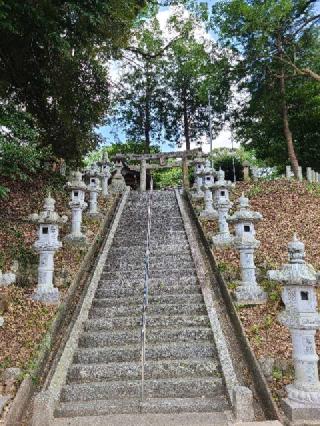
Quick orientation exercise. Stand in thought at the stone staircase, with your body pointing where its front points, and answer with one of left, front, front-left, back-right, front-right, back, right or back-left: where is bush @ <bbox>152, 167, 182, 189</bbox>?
back

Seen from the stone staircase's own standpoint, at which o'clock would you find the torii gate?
The torii gate is roughly at 6 o'clock from the stone staircase.

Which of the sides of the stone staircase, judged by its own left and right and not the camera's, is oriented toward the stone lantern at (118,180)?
back

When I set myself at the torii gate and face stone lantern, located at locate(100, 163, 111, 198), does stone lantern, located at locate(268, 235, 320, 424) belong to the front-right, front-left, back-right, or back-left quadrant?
front-left

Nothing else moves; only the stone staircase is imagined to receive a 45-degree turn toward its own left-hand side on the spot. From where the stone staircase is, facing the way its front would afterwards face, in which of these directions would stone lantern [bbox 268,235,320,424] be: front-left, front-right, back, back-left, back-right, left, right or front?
front

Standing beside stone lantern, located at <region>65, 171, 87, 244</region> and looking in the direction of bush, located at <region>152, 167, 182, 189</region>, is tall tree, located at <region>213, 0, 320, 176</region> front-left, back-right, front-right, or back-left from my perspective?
front-right

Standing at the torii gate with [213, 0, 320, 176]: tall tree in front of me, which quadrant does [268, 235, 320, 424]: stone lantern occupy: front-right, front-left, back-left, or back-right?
front-right

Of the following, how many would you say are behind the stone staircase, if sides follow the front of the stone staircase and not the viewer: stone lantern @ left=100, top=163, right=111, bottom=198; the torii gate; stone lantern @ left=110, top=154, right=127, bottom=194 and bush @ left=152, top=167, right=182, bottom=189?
4

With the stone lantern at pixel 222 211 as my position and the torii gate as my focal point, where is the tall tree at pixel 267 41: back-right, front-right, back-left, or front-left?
front-right

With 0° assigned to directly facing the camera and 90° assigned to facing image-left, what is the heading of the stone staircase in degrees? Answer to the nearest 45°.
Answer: approximately 0°

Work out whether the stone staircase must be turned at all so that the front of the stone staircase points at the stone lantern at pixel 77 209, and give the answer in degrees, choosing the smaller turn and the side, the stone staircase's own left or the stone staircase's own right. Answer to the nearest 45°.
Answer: approximately 135° to the stone staircase's own right

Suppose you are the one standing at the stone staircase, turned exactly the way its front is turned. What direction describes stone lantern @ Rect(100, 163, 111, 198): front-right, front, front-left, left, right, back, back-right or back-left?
back
